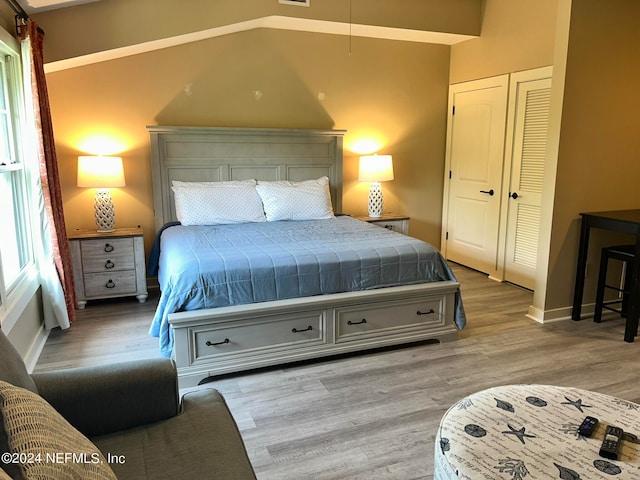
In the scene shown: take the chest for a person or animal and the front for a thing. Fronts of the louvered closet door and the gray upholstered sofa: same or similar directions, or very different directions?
very different directions

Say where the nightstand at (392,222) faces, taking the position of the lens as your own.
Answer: facing the viewer and to the right of the viewer

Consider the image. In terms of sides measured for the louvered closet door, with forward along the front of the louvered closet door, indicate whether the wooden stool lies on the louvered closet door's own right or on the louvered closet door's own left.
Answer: on the louvered closet door's own left

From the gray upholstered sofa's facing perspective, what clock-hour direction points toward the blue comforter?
The blue comforter is roughly at 10 o'clock from the gray upholstered sofa.

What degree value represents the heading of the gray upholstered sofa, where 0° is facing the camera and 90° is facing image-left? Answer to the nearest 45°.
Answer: approximately 270°

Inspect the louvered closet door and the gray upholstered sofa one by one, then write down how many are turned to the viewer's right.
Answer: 1

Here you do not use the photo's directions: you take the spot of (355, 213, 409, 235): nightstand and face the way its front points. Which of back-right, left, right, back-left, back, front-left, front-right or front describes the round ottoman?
front-right

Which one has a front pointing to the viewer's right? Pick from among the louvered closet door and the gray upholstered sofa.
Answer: the gray upholstered sofa

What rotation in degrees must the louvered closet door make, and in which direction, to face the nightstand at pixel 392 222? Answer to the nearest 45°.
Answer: approximately 45° to its right

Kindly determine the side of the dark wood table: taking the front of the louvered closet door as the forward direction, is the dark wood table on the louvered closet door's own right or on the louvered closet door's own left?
on the louvered closet door's own left
